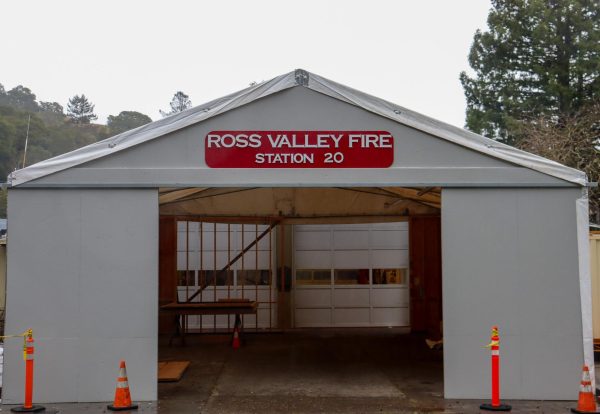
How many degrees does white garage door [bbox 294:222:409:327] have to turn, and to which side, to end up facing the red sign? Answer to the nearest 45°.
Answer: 0° — it already faces it

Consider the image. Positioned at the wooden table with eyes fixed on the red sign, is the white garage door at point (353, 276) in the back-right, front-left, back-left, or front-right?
back-left

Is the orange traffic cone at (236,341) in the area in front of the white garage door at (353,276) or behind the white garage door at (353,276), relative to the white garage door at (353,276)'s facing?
in front

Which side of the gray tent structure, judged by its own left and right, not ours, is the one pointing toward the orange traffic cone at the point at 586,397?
left

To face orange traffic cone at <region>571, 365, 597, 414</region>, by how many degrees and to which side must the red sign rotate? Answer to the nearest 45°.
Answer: approximately 90° to its left

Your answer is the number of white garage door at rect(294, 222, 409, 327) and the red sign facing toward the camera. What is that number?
2

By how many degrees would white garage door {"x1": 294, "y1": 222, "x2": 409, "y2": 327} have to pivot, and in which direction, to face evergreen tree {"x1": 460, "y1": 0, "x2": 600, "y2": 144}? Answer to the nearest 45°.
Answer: approximately 135° to its left

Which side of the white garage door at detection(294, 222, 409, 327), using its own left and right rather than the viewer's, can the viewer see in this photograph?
front

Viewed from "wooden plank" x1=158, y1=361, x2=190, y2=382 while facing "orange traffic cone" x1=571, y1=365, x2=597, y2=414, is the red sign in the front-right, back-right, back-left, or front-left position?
front-right

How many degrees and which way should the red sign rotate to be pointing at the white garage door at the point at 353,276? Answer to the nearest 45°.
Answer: approximately 180°
